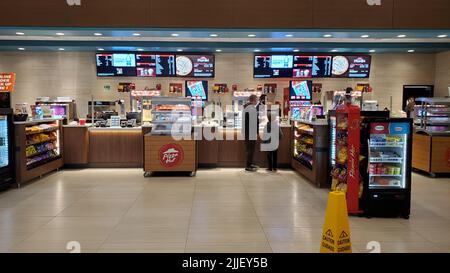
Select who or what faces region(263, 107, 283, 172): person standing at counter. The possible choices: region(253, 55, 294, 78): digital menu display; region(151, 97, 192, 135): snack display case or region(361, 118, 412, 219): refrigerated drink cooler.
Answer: the digital menu display

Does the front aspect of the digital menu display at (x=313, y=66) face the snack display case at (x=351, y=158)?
yes

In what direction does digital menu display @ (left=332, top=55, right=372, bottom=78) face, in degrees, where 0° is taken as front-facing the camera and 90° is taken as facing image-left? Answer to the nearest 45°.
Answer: approximately 0°

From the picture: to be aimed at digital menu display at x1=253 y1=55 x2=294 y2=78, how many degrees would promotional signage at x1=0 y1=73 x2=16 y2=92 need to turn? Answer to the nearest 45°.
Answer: approximately 90° to its left

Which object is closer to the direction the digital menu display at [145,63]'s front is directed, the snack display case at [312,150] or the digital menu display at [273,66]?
the snack display case
